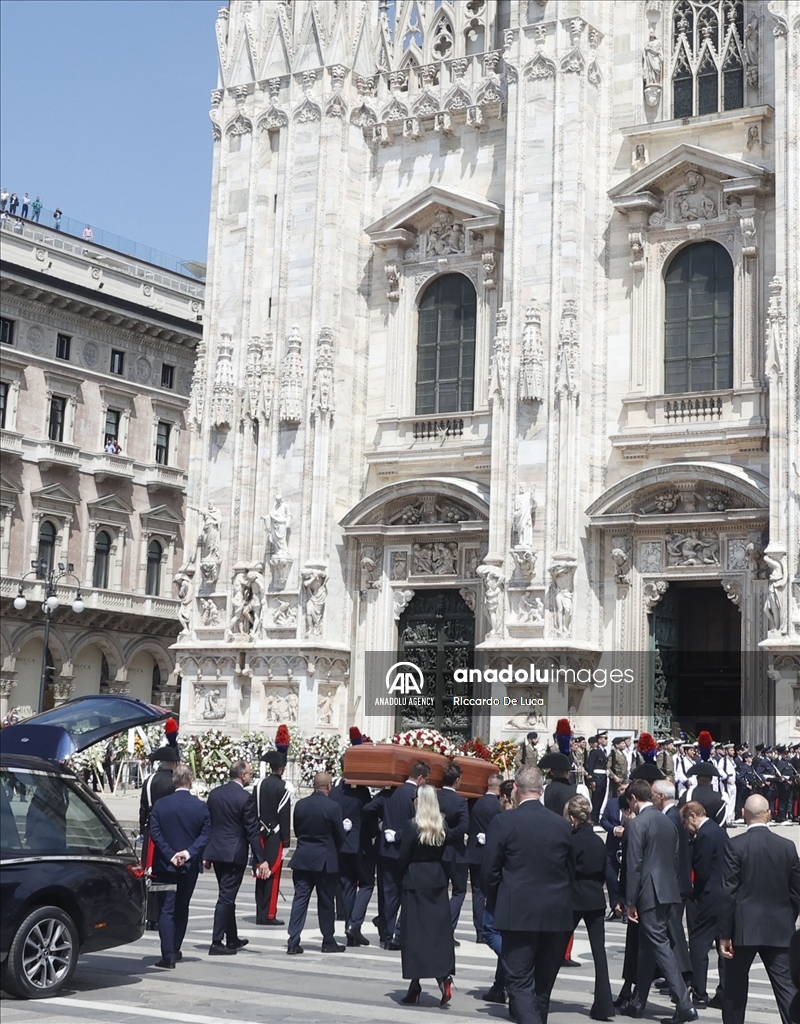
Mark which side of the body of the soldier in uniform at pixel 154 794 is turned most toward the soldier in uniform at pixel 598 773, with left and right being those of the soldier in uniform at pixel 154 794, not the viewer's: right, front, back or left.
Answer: front

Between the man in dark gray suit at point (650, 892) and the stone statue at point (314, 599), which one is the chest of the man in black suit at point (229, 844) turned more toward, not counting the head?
the stone statue

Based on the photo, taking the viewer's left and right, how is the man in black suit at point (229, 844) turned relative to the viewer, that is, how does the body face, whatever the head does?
facing away from the viewer and to the right of the viewer

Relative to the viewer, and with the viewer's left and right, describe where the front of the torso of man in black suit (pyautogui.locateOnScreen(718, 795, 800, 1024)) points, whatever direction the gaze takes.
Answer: facing away from the viewer

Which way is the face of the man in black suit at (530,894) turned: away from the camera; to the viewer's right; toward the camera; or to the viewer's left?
away from the camera

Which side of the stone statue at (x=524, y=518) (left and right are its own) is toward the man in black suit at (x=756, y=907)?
front

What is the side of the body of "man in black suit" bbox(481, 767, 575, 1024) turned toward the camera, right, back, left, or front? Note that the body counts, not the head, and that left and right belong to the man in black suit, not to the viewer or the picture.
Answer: back

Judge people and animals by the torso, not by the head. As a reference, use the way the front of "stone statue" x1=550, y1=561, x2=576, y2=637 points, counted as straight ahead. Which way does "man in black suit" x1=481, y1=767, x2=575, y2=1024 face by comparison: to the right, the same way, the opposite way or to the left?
the opposite way

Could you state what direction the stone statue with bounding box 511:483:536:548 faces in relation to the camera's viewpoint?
facing the viewer

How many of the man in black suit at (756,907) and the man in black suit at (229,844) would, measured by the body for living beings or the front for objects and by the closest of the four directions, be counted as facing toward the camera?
0

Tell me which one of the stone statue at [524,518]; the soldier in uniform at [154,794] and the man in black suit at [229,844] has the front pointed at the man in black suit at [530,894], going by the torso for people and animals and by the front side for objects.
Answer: the stone statue

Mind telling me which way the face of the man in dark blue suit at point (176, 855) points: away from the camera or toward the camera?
away from the camera

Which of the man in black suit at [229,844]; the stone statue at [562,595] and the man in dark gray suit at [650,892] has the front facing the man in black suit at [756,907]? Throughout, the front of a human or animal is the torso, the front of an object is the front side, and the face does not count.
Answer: the stone statue

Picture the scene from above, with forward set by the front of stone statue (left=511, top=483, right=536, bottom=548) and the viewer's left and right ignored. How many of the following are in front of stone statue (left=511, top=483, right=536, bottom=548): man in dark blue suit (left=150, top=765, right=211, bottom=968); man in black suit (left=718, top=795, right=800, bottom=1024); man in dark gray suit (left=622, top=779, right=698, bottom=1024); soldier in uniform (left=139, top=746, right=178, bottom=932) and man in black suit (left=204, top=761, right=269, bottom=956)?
5
